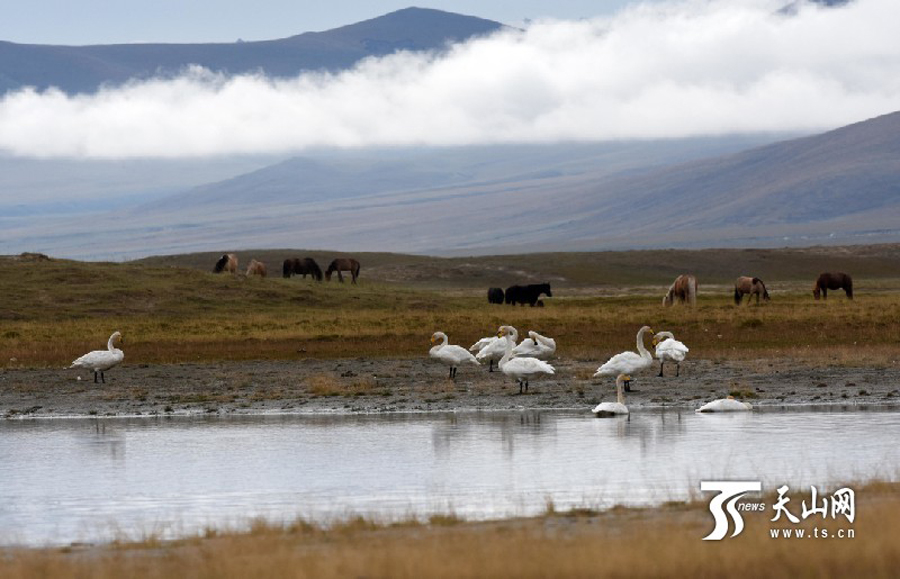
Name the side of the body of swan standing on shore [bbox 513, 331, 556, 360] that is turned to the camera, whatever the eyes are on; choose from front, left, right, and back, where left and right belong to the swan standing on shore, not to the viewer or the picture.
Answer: right

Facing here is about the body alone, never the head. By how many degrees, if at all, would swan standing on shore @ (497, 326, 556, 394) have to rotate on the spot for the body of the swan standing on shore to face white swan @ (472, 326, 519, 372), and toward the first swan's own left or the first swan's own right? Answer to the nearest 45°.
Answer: approximately 90° to the first swan's own right

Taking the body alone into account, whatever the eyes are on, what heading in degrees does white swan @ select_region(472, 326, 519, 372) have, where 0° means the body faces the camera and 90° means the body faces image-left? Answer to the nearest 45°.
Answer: approximately 270°

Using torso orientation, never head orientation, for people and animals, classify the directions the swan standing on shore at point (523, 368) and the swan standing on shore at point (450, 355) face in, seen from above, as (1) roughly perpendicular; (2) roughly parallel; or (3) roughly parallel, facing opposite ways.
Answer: roughly parallel

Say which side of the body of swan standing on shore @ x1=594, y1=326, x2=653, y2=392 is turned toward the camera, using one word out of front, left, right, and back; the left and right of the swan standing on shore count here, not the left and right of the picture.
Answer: right

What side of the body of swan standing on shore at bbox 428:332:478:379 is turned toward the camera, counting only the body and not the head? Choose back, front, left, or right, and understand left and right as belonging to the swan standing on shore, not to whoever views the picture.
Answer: left

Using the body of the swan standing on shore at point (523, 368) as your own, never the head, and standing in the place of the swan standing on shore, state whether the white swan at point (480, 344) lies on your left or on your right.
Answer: on your right

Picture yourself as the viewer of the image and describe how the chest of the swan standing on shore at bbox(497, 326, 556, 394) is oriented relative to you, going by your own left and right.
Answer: facing to the left of the viewer

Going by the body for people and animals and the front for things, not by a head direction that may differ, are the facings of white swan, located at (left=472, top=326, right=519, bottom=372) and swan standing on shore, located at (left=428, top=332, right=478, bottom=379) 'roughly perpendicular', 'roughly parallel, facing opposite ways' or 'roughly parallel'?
roughly parallel, facing opposite ways

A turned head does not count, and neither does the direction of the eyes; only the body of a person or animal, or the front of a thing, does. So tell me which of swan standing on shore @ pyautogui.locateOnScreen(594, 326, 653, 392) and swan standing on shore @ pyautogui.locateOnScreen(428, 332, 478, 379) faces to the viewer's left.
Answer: swan standing on shore @ pyautogui.locateOnScreen(428, 332, 478, 379)
